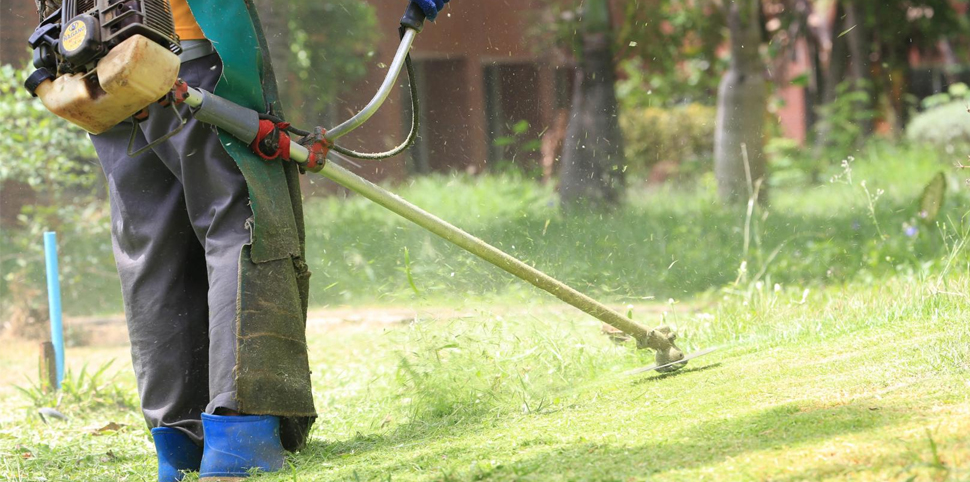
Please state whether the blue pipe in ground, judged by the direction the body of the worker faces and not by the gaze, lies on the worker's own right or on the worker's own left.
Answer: on the worker's own left

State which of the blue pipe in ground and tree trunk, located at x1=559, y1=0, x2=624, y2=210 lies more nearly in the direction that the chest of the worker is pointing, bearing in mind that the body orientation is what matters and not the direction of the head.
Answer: the tree trunk

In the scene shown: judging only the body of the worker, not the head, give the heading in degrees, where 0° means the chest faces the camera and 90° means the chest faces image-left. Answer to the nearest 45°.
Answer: approximately 225°

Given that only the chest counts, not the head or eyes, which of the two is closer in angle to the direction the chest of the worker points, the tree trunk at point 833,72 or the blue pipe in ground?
the tree trunk

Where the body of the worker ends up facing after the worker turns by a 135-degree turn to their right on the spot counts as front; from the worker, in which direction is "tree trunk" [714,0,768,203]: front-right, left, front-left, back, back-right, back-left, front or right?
back-left

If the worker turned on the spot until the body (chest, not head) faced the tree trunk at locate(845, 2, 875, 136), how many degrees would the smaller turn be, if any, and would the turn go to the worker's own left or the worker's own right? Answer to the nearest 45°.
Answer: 0° — they already face it

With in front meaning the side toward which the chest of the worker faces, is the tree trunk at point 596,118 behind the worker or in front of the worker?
in front

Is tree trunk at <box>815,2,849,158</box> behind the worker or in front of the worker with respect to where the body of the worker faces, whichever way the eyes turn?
in front
